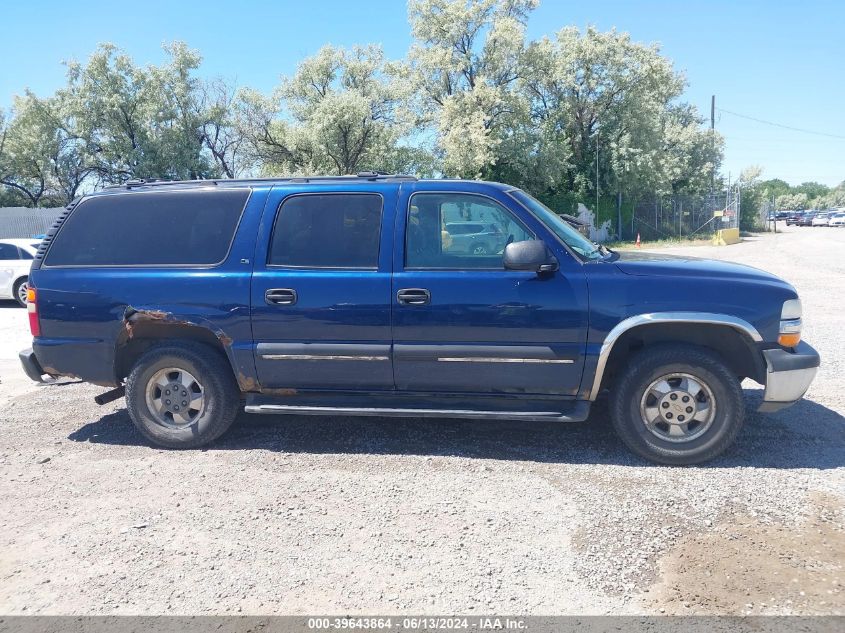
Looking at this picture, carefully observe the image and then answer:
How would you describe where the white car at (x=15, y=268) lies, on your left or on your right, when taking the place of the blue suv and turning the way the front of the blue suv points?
on your left

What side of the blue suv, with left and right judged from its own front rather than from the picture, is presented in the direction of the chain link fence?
left

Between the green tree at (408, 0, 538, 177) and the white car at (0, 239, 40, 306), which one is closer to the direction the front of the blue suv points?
the green tree

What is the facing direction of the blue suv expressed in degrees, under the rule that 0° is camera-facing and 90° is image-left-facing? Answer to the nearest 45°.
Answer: approximately 270°

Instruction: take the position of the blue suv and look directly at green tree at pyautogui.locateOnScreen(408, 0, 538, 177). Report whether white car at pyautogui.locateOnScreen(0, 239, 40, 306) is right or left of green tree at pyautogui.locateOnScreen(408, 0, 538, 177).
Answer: left

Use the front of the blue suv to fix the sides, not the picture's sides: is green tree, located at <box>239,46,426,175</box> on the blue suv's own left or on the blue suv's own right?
on the blue suv's own left

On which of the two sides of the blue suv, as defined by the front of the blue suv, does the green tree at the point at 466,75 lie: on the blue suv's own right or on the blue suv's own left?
on the blue suv's own left

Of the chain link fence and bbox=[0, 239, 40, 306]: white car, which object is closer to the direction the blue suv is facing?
the chain link fence
